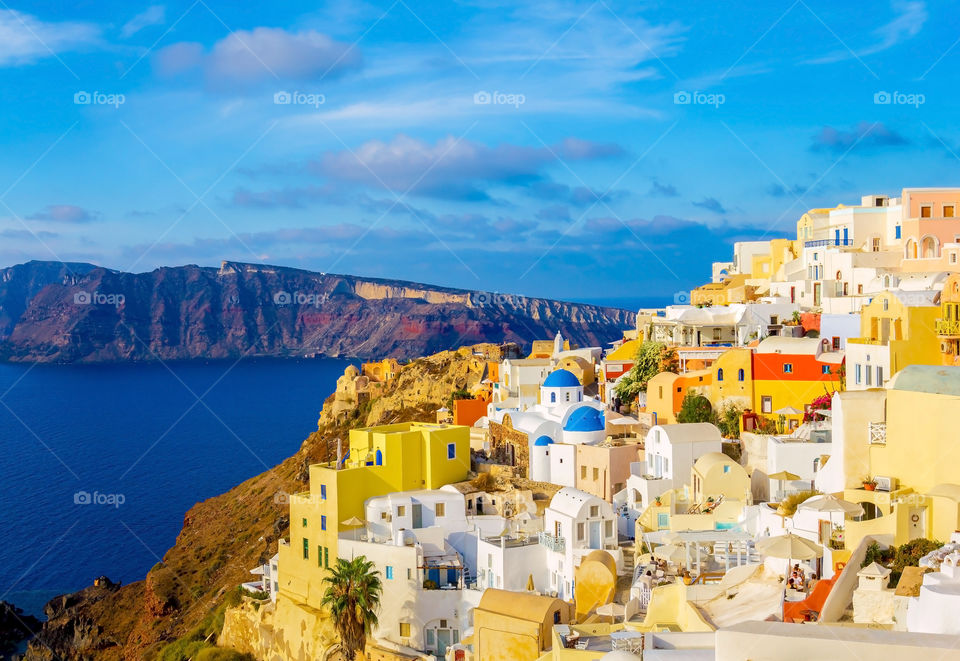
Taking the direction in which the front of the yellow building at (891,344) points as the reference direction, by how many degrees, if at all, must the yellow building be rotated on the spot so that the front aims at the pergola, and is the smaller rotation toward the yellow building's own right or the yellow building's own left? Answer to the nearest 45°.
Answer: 0° — it already faces it

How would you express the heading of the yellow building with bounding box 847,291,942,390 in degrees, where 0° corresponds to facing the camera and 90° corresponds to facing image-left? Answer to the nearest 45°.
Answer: approximately 45°

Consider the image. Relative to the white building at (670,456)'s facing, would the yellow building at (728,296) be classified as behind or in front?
behind

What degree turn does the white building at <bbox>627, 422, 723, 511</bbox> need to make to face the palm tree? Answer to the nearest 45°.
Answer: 0° — it already faces it

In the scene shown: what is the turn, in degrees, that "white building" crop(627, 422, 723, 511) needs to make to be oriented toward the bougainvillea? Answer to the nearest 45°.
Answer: approximately 135° to its left

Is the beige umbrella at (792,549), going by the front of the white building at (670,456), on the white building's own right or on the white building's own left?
on the white building's own left

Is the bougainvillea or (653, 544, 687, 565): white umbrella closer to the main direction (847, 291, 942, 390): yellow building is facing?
the white umbrella
